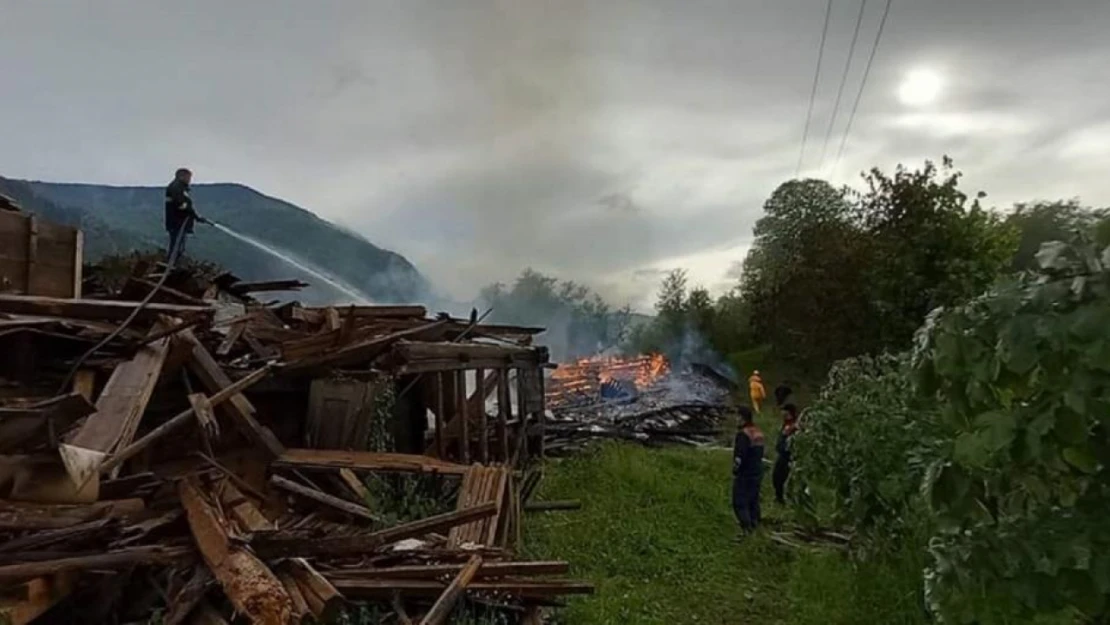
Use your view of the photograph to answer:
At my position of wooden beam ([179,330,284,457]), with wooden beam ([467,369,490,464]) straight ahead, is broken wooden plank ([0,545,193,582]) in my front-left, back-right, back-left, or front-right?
back-right

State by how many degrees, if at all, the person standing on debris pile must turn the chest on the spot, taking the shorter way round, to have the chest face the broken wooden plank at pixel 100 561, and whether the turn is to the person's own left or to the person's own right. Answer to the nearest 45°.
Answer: approximately 90° to the person's own right

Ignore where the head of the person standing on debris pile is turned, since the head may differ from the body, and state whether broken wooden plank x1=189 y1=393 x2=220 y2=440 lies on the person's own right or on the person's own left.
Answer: on the person's own right

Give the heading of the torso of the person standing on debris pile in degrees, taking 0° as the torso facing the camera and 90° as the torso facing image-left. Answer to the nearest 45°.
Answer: approximately 270°

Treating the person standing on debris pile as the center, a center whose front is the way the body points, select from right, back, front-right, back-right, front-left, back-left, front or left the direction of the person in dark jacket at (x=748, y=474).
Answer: front-right

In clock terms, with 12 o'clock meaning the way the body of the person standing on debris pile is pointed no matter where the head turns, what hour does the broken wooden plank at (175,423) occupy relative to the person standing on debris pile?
The broken wooden plank is roughly at 3 o'clock from the person standing on debris pile.

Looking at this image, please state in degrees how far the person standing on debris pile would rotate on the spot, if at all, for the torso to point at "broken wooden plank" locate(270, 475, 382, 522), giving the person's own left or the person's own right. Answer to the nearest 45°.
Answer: approximately 90° to the person's own right

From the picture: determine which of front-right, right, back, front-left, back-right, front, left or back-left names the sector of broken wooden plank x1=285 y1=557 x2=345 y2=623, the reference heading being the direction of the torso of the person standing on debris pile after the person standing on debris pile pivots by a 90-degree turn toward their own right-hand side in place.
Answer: front
